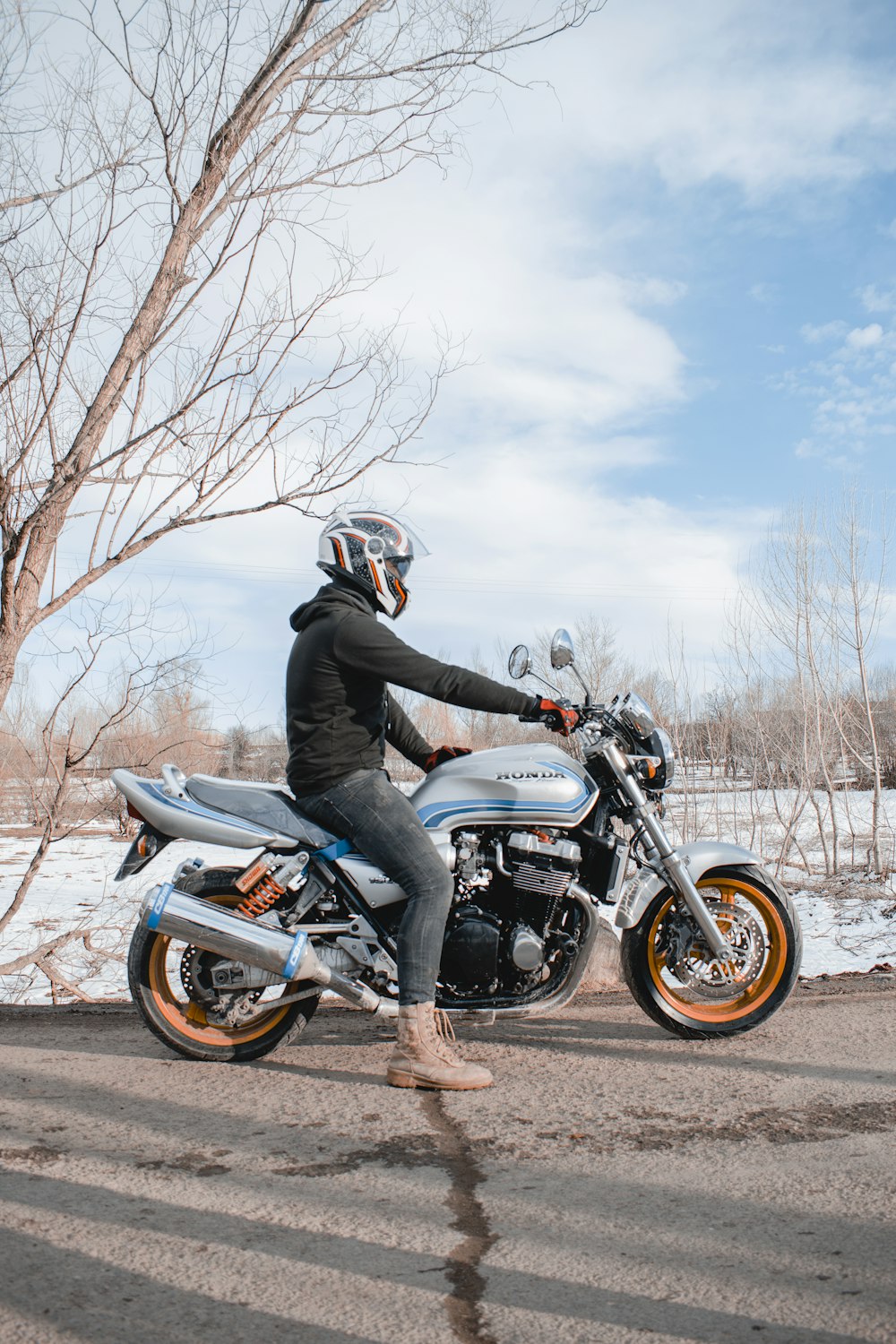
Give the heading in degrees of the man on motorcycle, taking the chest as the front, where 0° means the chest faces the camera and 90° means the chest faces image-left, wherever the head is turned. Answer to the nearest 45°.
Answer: approximately 270°

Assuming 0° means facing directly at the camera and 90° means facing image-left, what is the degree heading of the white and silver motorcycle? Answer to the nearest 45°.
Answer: approximately 270°

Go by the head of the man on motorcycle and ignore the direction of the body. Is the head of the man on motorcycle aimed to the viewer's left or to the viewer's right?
to the viewer's right
